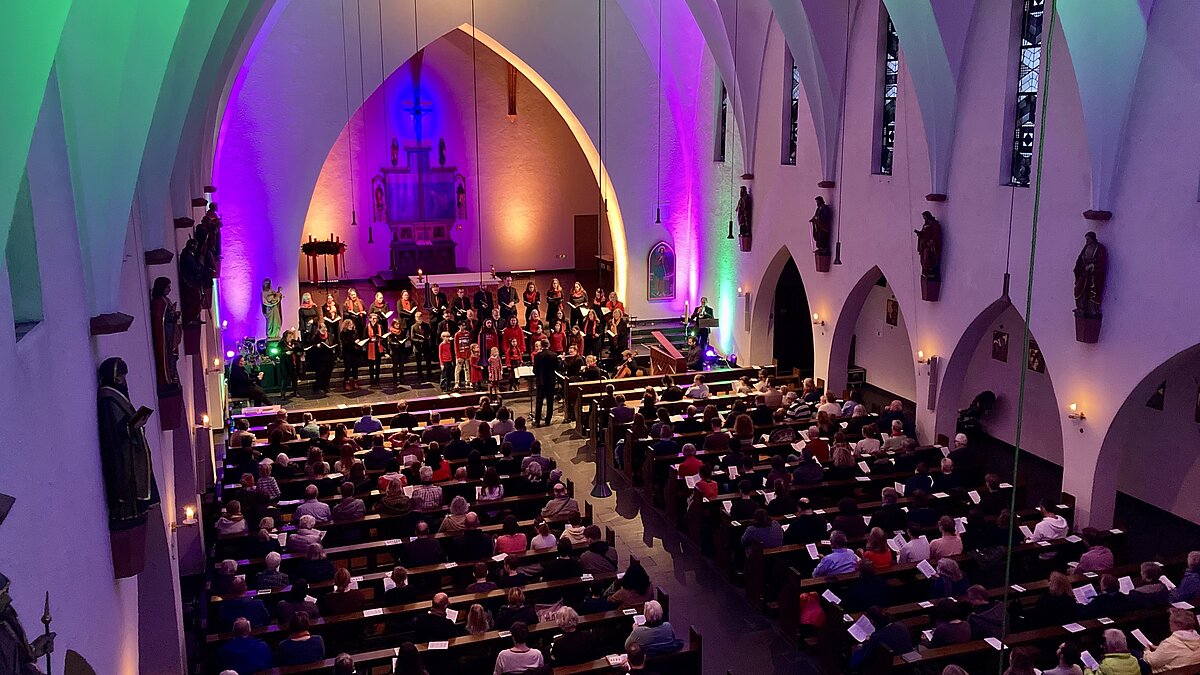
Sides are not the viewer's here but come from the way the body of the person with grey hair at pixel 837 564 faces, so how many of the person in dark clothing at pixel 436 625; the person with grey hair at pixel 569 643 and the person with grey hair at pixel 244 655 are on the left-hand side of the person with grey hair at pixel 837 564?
3

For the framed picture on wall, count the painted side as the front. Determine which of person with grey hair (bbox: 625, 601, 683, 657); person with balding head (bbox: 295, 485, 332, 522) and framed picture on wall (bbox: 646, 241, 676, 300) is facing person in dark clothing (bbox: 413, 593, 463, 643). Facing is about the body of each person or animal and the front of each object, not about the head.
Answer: the framed picture on wall

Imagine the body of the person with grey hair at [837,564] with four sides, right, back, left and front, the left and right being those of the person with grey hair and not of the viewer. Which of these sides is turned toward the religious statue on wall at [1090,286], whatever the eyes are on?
right

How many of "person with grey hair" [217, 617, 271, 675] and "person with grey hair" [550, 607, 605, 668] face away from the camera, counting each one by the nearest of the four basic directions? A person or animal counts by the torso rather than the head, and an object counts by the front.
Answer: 2

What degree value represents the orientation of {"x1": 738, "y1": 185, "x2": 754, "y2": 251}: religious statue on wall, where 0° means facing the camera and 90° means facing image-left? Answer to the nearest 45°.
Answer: approximately 45°

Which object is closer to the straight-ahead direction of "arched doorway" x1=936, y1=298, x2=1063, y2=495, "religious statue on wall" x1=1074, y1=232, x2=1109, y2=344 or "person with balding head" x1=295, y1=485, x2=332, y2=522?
the person with balding head

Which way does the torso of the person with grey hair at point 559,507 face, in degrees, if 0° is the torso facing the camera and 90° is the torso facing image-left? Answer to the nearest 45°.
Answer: approximately 180°

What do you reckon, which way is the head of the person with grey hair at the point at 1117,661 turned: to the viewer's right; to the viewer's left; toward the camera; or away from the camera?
away from the camera

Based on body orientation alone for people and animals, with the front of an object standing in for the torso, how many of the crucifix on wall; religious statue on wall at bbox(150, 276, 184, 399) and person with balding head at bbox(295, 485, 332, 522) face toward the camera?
1

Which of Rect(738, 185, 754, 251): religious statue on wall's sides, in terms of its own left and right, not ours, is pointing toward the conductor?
front

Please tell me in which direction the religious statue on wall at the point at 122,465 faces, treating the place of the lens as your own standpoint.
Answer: facing to the right of the viewer

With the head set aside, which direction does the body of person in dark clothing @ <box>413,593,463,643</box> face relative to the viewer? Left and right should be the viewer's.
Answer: facing away from the viewer

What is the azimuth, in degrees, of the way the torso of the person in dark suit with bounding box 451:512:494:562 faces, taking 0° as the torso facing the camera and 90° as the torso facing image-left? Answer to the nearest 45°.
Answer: approximately 180°

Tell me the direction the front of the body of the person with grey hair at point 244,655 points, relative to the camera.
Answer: away from the camera

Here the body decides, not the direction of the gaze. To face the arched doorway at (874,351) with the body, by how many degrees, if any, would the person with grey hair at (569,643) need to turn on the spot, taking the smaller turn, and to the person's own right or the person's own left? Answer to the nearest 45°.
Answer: approximately 45° to the person's own right

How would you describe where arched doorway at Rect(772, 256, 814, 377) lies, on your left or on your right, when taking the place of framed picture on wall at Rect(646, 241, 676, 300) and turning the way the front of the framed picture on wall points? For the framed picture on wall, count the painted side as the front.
on your left

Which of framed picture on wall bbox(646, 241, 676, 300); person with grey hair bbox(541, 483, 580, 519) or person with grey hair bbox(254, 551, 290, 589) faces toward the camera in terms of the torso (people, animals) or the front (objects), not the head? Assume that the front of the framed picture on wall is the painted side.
the framed picture on wall
